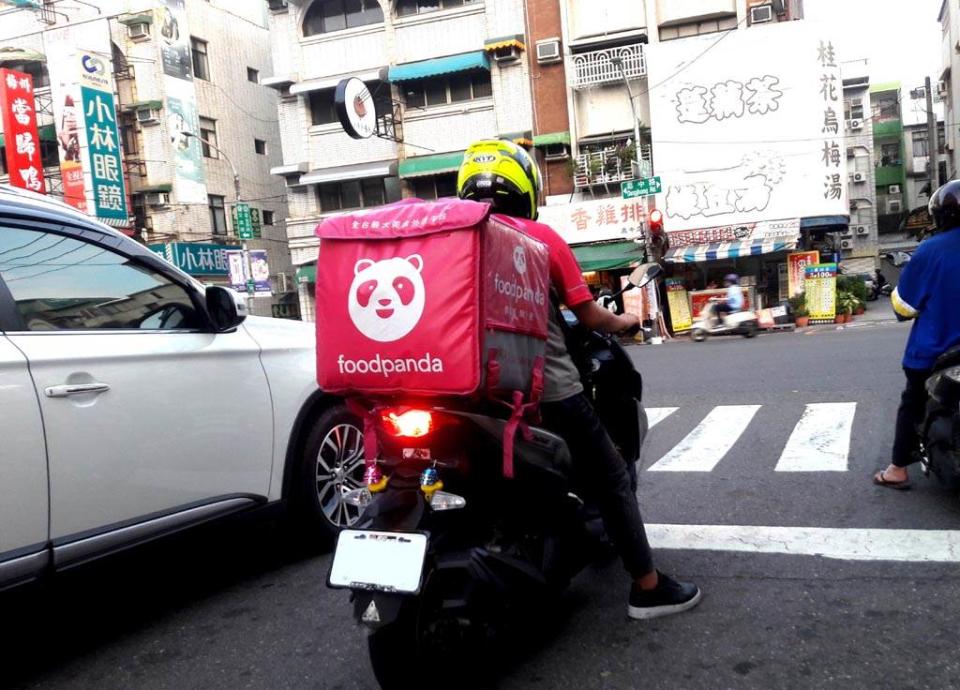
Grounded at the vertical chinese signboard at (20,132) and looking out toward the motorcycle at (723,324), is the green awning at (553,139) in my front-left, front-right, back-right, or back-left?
front-left

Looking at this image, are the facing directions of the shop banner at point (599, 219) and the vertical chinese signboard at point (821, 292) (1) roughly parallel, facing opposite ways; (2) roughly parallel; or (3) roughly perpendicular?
roughly parallel

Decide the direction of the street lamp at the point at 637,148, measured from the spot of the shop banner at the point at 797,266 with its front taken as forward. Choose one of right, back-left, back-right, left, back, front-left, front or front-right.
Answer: right

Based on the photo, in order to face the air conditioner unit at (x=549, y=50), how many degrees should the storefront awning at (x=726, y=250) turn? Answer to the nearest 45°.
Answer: approximately 135° to its right

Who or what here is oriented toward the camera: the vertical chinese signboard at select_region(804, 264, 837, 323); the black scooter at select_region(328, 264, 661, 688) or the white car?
the vertical chinese signboard

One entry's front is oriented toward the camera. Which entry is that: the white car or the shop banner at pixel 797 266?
the shop banner

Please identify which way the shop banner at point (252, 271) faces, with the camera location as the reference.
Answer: facing the viewer

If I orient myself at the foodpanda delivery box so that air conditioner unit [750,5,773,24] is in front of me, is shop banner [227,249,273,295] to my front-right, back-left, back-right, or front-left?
front-left

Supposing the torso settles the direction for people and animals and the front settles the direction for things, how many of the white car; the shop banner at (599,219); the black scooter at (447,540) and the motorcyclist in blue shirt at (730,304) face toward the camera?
1

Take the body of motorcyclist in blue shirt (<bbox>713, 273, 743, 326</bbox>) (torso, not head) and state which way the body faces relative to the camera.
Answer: to the viewer's left

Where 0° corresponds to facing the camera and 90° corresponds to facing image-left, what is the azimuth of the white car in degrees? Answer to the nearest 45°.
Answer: approximately 225°

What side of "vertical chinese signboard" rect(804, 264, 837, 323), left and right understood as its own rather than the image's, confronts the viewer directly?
front

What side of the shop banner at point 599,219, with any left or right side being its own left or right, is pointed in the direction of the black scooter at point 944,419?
front

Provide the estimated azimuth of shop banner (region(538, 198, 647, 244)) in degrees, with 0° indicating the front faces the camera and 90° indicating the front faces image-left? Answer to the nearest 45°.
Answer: approximately 0°

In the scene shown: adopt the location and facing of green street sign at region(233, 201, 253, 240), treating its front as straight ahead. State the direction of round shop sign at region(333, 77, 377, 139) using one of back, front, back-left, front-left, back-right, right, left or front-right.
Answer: front-left

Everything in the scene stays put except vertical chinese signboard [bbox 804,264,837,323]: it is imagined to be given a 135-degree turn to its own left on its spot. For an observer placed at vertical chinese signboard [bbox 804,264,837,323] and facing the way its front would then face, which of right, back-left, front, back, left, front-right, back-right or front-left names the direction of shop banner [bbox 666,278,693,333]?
back-left

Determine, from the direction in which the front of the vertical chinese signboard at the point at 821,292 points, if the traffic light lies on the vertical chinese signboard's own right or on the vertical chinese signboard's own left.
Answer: on the vertical chinese signboard's own right

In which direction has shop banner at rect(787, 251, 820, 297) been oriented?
toward the camera
